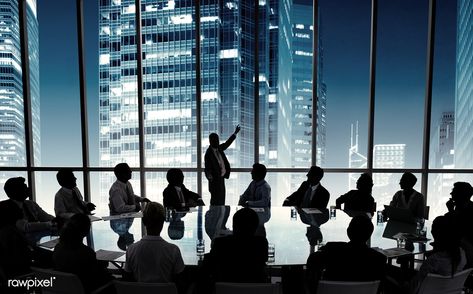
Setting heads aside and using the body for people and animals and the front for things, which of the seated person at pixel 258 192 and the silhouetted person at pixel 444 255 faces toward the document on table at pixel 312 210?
the silhouetted person

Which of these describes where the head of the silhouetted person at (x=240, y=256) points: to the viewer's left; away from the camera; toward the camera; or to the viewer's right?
away from the camera

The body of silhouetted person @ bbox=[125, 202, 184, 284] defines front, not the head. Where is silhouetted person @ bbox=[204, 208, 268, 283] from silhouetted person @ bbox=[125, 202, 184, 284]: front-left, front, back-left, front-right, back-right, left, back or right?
right

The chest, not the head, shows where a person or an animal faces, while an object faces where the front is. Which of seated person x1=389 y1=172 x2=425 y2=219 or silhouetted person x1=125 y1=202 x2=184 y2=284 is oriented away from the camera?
the silhouetted person

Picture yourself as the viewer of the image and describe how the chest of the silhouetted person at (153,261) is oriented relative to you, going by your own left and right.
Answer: facing away from the viewer

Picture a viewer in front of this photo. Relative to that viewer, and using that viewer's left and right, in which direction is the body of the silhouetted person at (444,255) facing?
facing away from the viewer and to the left of the viewer

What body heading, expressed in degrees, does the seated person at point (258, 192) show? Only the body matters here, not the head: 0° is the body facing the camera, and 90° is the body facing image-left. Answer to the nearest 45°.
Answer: approximately 45°

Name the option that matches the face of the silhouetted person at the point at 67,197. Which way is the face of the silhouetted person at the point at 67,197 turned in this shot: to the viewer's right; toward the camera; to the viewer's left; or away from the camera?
to the viewer's right

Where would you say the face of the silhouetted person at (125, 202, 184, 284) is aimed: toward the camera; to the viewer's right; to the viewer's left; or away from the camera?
away from the camera

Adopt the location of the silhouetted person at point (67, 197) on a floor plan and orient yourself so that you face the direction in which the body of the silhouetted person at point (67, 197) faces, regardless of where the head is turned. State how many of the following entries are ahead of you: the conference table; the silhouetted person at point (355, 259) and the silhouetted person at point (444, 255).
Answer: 3

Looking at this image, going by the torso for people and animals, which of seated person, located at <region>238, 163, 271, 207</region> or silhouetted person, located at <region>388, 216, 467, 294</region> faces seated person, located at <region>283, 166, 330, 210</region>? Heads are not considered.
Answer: the silhouetted person

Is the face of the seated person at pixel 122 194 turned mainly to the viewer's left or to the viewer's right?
to the viewer's right

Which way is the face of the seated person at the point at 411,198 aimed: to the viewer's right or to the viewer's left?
to the viewer's left

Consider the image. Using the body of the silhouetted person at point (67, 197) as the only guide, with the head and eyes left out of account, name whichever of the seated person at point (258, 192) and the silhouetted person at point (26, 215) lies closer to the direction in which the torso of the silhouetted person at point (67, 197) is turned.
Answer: the seated person

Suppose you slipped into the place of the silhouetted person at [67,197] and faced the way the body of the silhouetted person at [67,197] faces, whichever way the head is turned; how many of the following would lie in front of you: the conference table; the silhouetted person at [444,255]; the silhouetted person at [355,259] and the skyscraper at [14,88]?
3

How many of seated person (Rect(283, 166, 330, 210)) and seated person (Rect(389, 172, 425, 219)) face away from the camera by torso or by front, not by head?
0

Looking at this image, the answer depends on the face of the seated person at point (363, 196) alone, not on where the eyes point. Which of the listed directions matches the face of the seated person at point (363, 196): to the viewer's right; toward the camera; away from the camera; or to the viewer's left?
to the viewer's left

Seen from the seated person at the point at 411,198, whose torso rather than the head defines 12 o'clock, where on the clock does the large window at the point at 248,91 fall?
The large window is roughly at 2 o'clock from the seated person.
